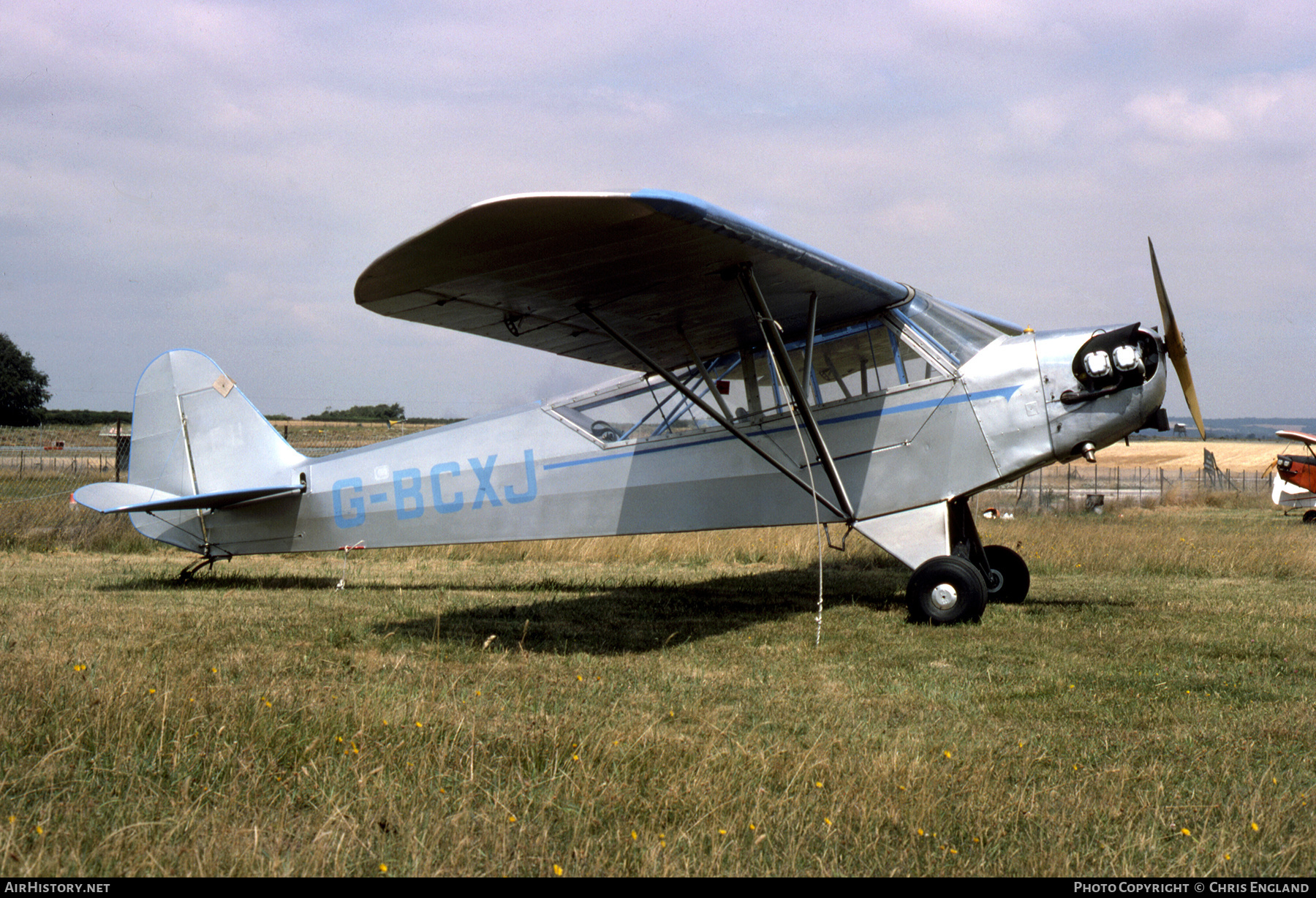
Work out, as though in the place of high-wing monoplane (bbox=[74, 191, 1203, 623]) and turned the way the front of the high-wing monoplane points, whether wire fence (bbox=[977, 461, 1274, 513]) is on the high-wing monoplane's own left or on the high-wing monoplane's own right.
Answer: on the high-wing monoplane's own left

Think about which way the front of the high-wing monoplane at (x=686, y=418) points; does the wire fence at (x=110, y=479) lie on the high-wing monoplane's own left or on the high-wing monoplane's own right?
on the high-wing monoplane's own left

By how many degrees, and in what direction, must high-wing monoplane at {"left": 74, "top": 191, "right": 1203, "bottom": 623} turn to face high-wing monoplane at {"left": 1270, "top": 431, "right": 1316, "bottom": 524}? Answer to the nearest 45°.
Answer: approximately 45° to its left

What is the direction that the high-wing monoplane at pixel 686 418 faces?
to the viewer's right
